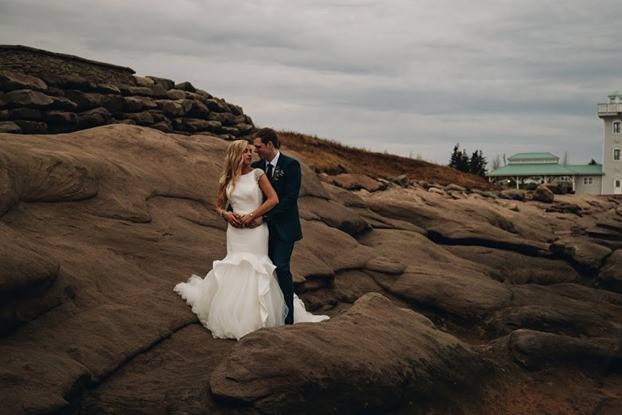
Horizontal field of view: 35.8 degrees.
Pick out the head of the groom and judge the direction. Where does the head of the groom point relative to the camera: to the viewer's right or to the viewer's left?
to the viewer's left

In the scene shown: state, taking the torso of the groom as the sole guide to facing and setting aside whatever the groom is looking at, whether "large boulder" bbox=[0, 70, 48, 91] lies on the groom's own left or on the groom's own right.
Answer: on the groom's own right

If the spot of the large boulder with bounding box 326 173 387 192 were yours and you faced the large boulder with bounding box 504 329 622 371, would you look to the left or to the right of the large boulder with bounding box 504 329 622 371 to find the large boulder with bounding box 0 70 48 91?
right

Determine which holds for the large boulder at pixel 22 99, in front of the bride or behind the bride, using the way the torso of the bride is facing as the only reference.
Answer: behind

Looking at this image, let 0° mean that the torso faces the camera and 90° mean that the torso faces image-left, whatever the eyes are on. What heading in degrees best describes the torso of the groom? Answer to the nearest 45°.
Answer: approximately 45°

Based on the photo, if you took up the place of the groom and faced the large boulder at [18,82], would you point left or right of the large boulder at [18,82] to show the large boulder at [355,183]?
right

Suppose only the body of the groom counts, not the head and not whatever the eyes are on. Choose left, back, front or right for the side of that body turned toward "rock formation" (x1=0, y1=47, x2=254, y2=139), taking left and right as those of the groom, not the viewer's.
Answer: right

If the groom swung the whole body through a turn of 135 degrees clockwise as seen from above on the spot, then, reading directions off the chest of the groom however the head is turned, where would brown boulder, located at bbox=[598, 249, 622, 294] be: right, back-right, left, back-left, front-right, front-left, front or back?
front-right

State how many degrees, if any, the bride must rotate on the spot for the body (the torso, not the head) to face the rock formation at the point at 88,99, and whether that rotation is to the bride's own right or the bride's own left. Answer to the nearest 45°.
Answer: approximately 180°

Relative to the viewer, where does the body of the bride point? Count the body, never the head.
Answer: toward the camera

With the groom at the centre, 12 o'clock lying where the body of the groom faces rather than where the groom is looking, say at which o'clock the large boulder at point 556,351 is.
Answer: The large boulder is roughly at 7 o'clock from the groom.

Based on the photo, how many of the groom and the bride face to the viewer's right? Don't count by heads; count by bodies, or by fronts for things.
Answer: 0

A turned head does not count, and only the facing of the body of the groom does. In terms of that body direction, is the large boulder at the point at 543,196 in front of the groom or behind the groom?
behind
